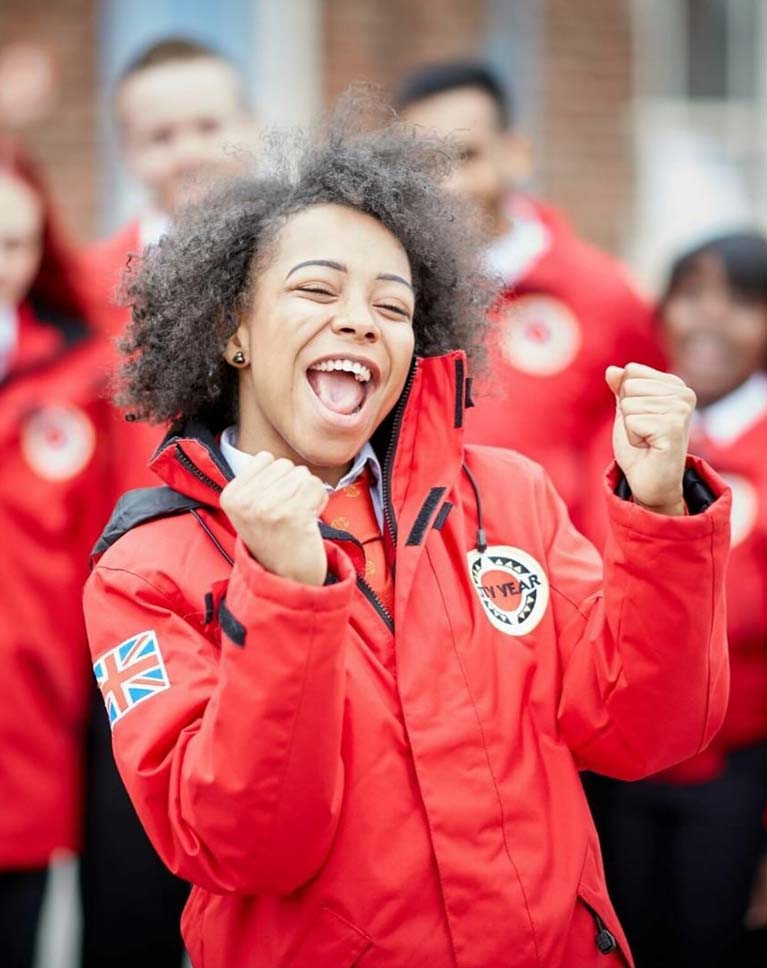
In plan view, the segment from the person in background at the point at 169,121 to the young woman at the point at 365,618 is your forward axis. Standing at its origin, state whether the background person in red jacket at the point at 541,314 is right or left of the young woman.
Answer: left

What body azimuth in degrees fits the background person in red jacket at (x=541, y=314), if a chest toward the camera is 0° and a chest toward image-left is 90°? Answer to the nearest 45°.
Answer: approximately 45°

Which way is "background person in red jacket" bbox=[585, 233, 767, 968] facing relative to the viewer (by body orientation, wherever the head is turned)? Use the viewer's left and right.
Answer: facing the viewer

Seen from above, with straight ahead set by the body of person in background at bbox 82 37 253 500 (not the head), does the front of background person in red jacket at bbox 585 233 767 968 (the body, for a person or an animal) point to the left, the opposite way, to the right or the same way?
the same way

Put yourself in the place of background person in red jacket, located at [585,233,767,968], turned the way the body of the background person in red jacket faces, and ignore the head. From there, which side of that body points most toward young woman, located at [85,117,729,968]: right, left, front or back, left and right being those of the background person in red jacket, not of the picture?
front

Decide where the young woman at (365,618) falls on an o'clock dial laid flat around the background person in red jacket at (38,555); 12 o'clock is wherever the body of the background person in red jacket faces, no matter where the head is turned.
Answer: The young woman is roughly at 10 o'clock from the background person in red jacket.

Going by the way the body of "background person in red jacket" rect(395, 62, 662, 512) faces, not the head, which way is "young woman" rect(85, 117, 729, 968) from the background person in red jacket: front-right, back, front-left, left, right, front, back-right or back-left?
front-left

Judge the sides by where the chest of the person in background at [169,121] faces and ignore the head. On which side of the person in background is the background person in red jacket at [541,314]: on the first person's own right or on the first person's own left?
on the first person's own left

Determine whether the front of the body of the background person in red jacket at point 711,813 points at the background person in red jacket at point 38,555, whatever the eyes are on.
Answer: no

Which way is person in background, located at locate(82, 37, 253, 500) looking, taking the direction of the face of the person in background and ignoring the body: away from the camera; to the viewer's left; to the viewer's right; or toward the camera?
toward the camera

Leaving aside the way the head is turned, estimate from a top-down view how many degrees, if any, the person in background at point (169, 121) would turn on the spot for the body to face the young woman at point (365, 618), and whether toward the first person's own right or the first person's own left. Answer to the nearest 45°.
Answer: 0° — they already face them

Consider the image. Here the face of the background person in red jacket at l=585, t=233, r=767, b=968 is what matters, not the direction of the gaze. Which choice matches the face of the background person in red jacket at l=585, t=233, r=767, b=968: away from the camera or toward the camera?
toward the camera

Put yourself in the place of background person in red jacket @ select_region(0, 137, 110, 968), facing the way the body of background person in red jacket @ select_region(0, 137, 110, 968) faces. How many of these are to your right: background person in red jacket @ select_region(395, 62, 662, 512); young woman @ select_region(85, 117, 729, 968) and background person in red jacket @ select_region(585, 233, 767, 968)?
0

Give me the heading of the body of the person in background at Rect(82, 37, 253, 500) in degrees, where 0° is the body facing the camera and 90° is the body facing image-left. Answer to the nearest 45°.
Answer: approximately 0°

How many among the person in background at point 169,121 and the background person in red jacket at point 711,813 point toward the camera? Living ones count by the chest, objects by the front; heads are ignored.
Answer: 2

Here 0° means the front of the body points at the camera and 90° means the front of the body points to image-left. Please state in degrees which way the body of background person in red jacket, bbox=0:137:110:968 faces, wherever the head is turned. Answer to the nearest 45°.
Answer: approximately 45°
